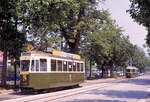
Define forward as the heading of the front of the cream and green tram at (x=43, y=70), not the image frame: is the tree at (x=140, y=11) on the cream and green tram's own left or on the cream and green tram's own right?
on the cream and green tram's own left

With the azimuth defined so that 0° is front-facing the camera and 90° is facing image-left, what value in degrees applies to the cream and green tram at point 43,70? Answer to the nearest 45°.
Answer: approximately 45°

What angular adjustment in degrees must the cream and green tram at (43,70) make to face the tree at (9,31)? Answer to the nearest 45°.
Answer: approximately 90° to its right
